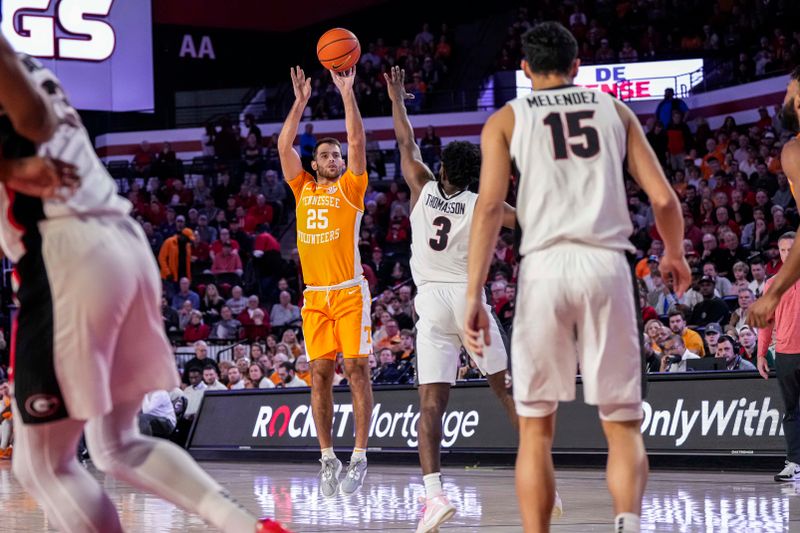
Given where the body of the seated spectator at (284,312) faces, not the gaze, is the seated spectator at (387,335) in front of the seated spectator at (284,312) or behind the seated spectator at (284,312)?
in front

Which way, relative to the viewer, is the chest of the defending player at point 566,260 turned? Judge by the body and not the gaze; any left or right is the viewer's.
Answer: facing away from the viewer

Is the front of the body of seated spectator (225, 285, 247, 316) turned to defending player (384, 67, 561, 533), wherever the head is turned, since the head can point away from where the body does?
yes

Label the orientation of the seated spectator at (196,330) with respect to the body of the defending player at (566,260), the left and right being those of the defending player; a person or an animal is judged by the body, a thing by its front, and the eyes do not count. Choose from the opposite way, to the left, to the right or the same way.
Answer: the opposite way

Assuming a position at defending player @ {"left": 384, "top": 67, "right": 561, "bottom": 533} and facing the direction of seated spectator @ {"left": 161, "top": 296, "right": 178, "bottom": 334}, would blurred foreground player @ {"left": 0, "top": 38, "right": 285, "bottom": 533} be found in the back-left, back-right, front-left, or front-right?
back-left

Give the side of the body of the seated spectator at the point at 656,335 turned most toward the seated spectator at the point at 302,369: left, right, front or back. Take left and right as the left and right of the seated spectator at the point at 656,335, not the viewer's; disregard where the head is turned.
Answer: right
